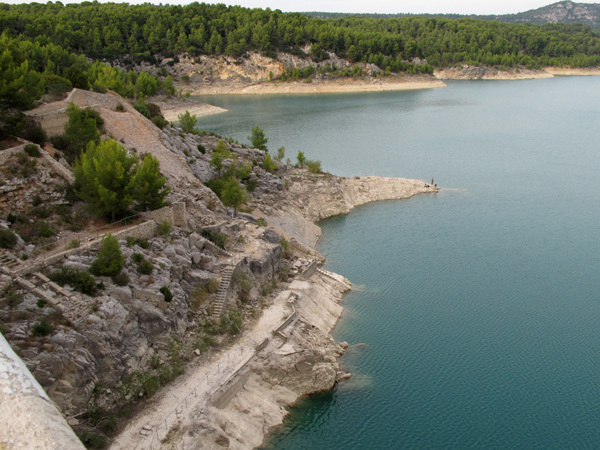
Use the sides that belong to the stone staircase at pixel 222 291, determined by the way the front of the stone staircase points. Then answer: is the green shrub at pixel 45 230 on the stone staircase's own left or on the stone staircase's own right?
on the stone staircase's own right

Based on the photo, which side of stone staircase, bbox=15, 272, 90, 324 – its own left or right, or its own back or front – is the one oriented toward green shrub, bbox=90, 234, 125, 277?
left

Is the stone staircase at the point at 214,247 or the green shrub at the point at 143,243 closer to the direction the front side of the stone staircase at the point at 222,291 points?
the green shrub

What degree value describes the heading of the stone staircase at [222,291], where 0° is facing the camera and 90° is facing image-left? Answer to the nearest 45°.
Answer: approximately 0°

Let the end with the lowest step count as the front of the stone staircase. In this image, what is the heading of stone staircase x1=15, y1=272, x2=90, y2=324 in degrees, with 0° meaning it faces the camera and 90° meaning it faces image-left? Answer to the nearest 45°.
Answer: approximately 315°

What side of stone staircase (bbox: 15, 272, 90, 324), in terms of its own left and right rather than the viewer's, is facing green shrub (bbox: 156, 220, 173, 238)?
left
